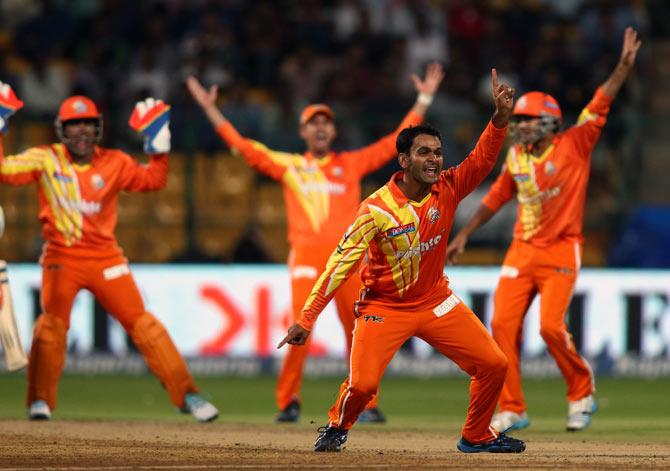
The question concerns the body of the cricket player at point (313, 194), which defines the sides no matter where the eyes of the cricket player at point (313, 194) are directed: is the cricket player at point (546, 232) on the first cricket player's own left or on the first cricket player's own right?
on the first cricket player's own left

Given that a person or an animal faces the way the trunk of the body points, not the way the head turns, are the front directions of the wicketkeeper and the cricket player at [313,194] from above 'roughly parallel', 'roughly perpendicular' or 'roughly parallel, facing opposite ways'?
roughly parallel

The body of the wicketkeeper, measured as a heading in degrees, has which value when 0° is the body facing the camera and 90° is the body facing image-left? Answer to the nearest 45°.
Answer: approximately 0°

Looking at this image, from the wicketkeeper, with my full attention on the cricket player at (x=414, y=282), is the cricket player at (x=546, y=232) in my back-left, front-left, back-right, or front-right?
front-left

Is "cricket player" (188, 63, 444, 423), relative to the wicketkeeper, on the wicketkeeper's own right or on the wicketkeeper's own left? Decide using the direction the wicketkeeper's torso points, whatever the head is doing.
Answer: on the wicketkeeper's own left

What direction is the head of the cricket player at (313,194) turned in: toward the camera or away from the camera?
toward the camera

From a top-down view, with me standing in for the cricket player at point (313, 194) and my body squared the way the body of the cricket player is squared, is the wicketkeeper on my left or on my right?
on my right

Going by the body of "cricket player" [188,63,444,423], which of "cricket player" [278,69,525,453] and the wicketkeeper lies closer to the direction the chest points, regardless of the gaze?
the cricket player

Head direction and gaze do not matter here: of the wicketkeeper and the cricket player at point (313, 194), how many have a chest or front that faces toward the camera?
2

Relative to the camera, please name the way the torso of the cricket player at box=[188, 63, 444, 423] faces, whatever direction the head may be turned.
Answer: toward the camera

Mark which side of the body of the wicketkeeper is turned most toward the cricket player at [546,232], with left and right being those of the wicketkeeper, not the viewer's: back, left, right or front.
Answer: left
